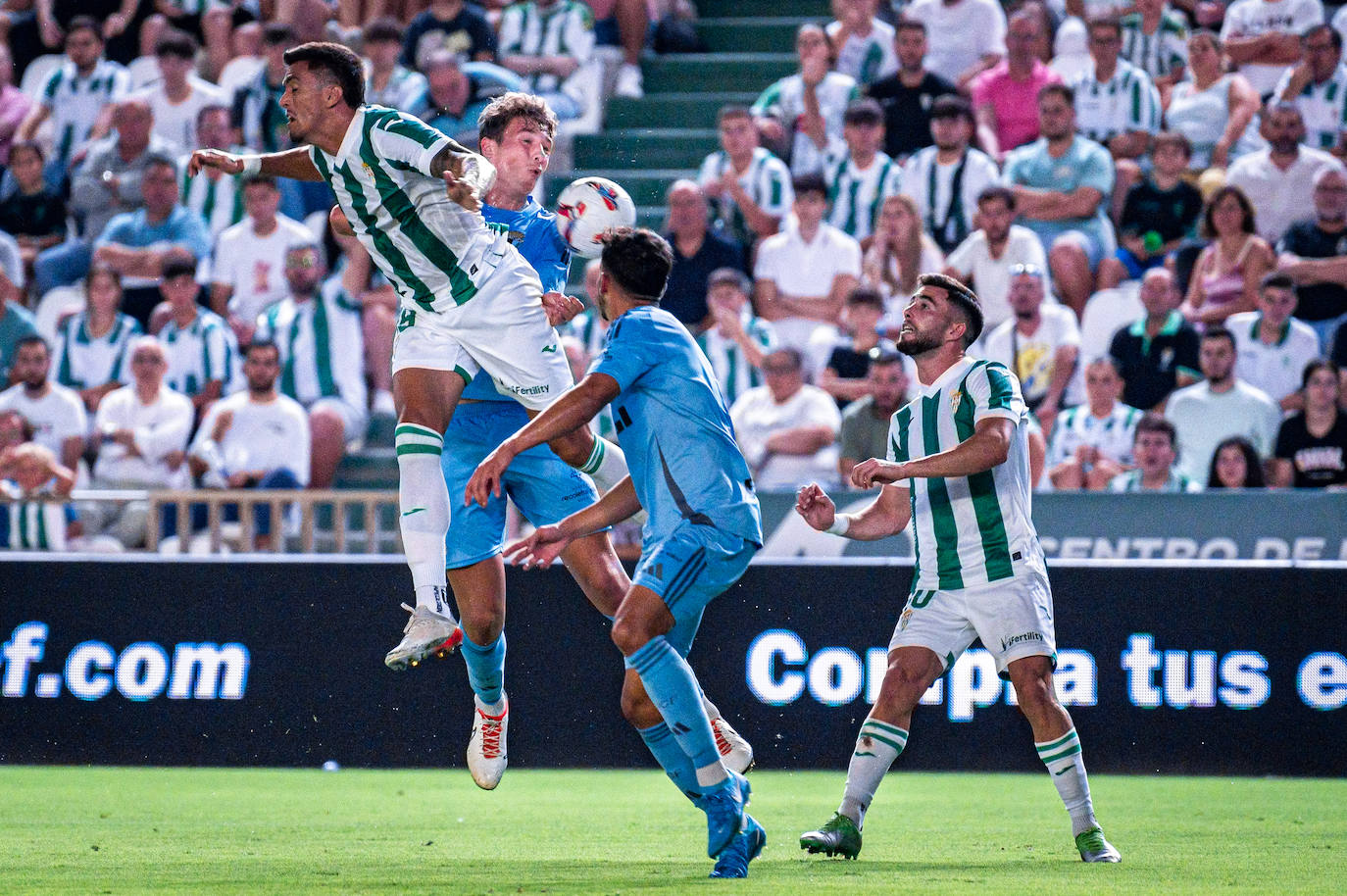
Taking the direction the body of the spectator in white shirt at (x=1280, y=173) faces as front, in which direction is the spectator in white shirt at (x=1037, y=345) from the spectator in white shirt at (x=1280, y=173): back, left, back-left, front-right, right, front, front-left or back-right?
front-right

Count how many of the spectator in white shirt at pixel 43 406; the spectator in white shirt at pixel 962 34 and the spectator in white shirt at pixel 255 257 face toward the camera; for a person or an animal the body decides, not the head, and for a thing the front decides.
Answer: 3

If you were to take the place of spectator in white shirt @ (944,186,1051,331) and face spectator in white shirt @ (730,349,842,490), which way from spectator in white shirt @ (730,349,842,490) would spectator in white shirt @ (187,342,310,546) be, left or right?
right

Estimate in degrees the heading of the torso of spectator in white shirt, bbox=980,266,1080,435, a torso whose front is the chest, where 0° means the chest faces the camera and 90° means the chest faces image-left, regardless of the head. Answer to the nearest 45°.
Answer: approximately 0°

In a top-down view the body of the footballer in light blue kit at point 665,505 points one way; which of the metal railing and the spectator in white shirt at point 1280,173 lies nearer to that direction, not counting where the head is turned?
the metal railing

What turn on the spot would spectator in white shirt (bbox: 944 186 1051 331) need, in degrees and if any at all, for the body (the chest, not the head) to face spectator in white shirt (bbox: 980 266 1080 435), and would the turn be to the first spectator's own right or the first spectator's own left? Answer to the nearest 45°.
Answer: approximately 45° to the first spectator's own left

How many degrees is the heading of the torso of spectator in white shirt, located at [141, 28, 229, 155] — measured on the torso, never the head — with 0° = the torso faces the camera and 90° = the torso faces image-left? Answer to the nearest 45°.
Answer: approximately 0°

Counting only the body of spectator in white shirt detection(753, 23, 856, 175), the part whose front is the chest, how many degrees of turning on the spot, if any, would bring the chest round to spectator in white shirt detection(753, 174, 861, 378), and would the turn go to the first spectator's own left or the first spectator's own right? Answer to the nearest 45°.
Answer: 0° — they already face them

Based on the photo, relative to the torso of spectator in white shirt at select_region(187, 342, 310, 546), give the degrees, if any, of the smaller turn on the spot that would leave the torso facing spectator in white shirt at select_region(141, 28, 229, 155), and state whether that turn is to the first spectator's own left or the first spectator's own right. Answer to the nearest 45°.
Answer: approximately 180°

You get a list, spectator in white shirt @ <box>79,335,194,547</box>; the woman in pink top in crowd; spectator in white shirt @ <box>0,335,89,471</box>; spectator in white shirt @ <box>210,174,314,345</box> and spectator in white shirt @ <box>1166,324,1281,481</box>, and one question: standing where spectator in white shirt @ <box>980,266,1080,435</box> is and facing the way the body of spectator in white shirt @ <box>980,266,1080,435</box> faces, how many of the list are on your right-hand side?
3
